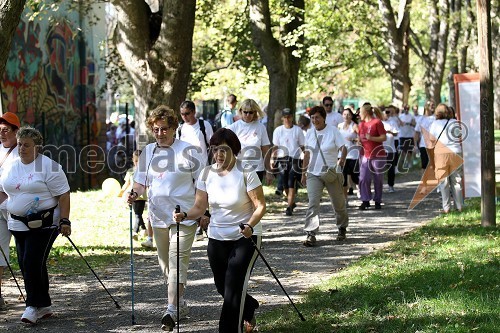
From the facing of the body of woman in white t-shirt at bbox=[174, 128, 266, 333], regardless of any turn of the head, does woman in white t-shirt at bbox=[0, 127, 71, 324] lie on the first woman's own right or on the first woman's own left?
on the first woman's own right

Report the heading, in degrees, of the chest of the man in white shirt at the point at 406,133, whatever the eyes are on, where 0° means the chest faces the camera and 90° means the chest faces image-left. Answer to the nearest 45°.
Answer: approximately 0°

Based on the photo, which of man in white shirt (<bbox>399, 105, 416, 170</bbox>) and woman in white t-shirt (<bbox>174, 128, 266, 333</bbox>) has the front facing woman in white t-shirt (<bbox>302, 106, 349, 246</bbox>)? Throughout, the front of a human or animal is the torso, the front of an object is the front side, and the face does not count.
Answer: the man in white shirt

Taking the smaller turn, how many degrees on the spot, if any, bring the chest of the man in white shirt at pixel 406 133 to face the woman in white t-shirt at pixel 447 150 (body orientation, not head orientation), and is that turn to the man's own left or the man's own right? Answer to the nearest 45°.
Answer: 0° — they already face them

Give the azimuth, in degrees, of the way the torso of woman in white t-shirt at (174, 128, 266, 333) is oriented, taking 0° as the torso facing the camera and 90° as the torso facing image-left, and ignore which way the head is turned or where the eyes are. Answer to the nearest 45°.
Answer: approximately 45°

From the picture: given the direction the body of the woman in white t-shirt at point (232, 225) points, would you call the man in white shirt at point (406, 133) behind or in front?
behind

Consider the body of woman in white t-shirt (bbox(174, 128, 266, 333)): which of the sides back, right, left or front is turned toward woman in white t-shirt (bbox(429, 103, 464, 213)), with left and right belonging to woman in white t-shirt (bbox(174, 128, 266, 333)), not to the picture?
back

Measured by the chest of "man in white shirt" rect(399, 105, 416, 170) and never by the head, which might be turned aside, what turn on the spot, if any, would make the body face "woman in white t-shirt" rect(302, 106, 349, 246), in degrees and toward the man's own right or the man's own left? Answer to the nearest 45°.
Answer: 0° — they already face them

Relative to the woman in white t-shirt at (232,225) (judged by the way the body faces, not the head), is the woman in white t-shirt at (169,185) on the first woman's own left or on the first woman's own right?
on the first woman's own right

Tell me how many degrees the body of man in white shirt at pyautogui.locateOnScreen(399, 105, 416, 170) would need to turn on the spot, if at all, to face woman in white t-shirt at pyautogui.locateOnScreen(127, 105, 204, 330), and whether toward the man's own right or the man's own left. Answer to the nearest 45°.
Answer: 0° — they already face them
